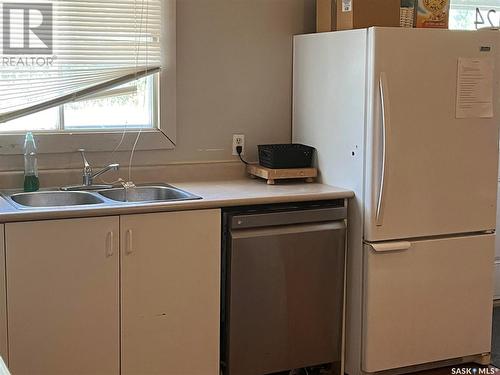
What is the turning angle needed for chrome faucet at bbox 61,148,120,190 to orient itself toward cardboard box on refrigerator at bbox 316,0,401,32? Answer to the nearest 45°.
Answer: approximately 45° to its left

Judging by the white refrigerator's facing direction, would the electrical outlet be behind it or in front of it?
behind

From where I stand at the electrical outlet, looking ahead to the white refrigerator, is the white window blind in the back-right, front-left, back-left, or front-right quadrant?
back-right

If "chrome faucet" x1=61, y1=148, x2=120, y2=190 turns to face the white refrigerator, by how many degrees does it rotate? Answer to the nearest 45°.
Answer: approximately 45° to its left

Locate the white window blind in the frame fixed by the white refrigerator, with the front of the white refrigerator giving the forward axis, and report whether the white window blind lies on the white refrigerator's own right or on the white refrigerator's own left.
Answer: on the white refrigerator's own right

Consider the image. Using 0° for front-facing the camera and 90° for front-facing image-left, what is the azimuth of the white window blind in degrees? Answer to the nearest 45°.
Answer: approximately 0°

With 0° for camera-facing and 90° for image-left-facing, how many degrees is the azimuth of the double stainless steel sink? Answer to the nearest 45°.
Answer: approximately 0°

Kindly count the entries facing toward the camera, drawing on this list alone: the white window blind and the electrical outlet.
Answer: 2

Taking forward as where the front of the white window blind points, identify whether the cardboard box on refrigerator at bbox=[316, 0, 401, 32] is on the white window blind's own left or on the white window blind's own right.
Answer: on the white window blind's own left
